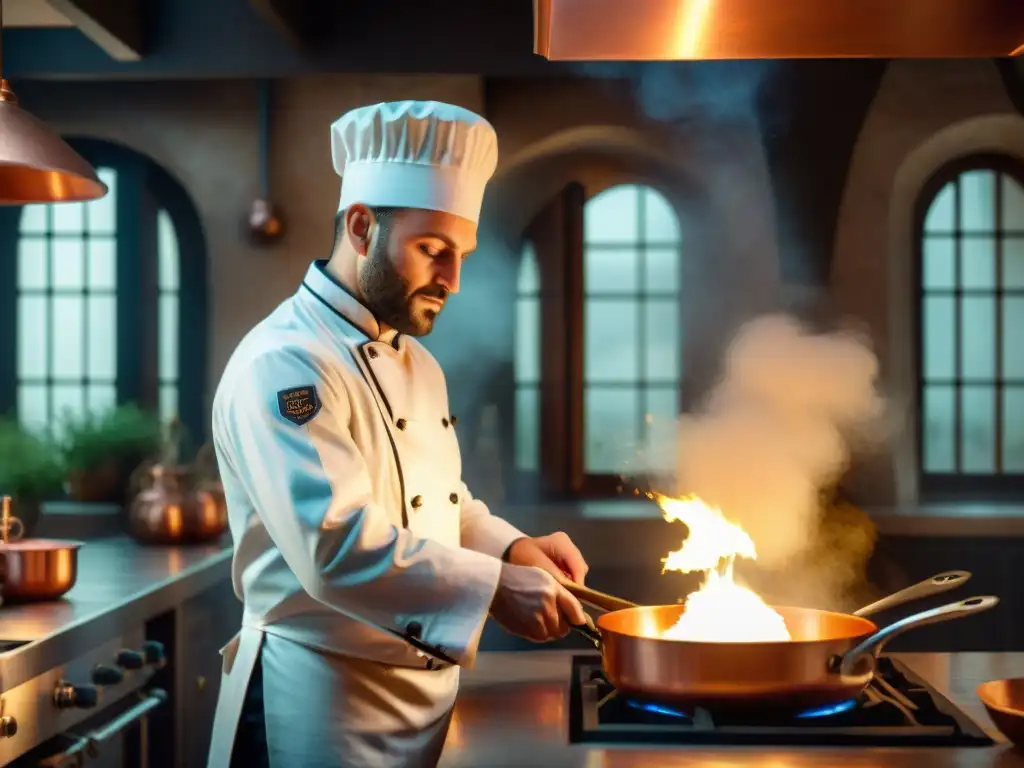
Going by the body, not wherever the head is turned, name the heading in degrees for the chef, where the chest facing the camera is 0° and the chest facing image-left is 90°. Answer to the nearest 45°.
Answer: approximately 315°

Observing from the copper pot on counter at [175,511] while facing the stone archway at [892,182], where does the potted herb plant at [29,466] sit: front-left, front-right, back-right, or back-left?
back-left

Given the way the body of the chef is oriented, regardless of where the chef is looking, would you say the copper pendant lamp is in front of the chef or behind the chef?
behind

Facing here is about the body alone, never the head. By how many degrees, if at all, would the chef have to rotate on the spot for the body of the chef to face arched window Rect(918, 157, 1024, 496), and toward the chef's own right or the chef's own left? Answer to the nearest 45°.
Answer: approximately 90° to the chef's own left

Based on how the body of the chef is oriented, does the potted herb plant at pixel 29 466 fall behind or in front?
behind

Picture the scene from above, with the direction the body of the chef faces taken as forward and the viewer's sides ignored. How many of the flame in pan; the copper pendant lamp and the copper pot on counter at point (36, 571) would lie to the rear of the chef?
2

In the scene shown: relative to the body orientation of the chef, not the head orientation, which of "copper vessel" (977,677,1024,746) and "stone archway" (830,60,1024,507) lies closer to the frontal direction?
the copper vessel

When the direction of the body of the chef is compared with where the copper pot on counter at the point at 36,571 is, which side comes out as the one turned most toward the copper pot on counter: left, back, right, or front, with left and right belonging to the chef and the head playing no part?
back

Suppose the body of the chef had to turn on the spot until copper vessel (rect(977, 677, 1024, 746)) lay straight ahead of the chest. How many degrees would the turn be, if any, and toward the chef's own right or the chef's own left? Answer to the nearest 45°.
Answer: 0° — they already face it

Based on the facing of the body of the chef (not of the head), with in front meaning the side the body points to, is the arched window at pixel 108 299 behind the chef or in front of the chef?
behind

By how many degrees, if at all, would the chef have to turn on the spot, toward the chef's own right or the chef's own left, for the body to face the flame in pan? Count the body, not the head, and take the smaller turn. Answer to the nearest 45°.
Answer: approximately 45° to the chef's own left
